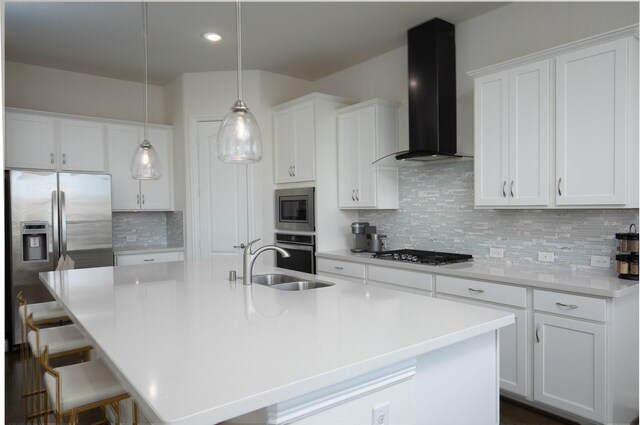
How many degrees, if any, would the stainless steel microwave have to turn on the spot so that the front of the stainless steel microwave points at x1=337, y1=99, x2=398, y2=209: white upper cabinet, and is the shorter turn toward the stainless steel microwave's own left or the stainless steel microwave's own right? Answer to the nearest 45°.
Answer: approximately 90° to the stainless steel microwave's own left

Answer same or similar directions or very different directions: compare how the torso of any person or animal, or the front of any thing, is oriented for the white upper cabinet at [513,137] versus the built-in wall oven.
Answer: same or similar directions

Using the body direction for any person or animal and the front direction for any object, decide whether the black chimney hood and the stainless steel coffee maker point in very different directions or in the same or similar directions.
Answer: same or similar directions

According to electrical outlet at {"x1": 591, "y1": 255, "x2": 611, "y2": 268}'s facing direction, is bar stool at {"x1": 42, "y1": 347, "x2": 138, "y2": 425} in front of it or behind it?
in front

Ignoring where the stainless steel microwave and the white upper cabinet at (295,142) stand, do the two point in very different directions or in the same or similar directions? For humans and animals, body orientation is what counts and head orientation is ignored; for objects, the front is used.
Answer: same or similar directions

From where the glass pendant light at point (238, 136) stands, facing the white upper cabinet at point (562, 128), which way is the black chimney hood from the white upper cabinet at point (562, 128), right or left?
left

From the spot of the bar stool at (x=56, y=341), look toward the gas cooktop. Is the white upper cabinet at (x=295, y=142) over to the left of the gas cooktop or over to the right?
left

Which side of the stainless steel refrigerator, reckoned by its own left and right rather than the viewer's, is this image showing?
front

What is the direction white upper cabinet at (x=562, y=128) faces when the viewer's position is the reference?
facing the viewer and to the left of the viewer

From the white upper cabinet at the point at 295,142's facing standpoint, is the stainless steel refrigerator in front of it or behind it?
in front

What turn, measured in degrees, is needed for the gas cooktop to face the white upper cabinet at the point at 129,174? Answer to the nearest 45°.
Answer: approximately 45° to its right

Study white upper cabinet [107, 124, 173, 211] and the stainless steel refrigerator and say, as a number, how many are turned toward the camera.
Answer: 2

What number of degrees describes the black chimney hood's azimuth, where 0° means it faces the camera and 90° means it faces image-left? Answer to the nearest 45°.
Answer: approximately 45°

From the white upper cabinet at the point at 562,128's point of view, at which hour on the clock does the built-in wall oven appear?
The built-in wall oven is roughly at 2 o'clock from the white upper cabinet.

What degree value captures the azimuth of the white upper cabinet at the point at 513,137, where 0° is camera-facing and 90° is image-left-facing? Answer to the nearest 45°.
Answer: approximately 45°

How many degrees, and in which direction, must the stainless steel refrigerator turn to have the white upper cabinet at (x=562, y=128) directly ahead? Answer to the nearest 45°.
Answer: approximately 45° to its left

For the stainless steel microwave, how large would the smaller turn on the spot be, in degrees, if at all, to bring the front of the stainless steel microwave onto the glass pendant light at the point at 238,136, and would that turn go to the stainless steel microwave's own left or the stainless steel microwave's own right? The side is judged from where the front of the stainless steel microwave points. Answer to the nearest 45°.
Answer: approximately 45° to the stainless steel microwave's own left

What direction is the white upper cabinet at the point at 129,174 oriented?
toward the camera

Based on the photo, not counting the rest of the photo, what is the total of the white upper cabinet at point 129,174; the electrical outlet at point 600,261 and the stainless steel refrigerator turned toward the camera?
3
